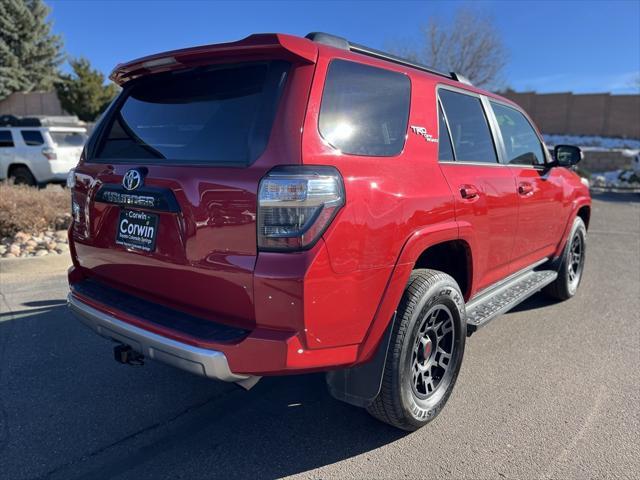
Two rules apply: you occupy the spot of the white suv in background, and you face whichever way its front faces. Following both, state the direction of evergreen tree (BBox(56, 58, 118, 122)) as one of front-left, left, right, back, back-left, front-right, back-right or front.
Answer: front-right

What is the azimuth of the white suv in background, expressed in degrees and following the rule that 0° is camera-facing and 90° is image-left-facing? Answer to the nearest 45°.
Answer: approximately 135°

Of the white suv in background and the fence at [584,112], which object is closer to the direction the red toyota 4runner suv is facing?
the fence

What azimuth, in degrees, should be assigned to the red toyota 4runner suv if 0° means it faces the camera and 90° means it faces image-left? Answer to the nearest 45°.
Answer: approximately 225°

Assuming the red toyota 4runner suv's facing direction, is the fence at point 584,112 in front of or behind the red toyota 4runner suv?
in front

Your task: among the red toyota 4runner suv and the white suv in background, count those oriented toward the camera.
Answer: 0

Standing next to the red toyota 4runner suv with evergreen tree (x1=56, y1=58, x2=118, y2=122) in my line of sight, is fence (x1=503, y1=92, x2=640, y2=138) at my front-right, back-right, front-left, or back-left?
front-right

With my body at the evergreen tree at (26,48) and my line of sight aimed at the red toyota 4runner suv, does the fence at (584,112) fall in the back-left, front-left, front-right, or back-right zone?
front-left

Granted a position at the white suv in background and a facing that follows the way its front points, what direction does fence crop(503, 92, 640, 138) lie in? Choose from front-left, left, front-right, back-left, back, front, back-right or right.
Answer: back-right
